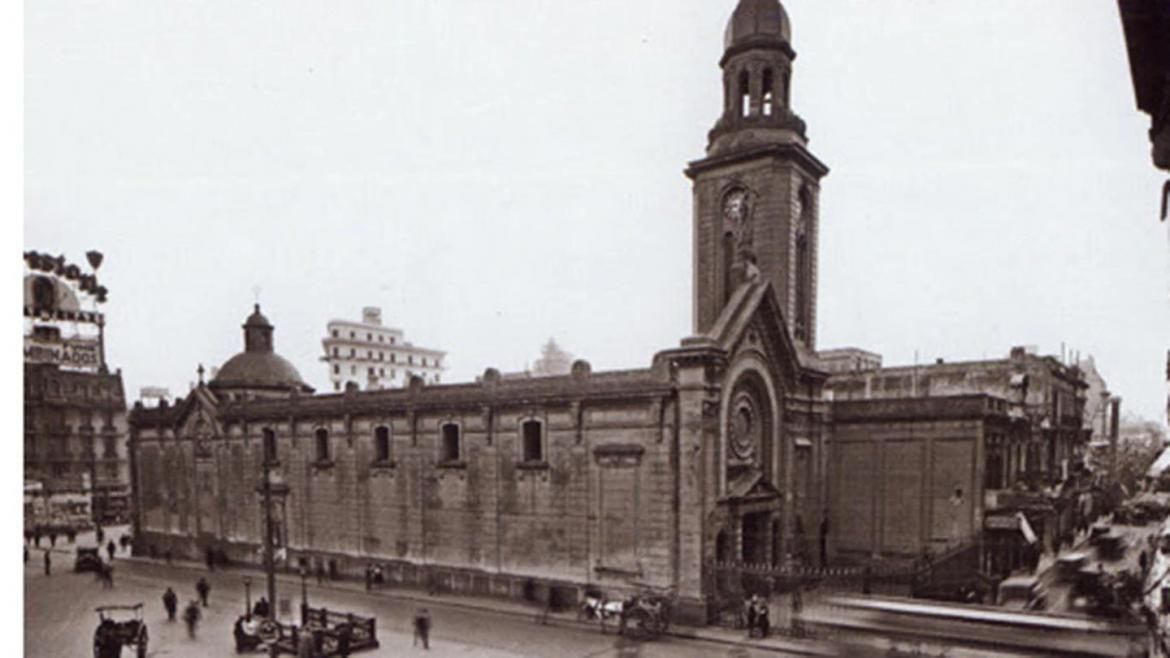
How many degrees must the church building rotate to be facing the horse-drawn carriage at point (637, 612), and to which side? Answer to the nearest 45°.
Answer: approximately 45° to its right

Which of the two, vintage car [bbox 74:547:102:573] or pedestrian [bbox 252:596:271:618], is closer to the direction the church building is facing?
the pedestrian

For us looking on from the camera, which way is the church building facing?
facing the viewer and to the right of the viewer

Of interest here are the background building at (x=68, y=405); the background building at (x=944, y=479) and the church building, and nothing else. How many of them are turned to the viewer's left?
0

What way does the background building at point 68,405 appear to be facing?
toward the camera
